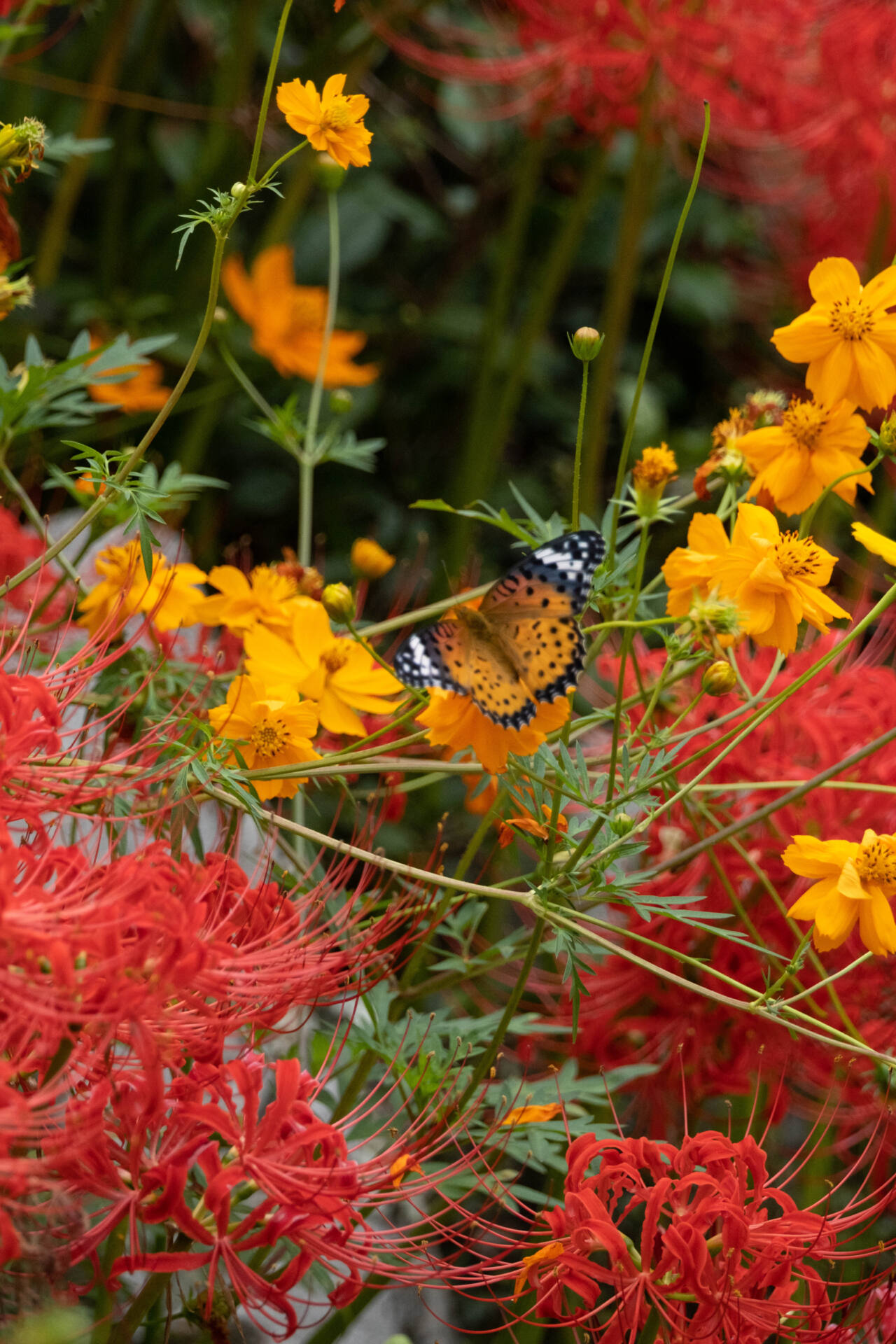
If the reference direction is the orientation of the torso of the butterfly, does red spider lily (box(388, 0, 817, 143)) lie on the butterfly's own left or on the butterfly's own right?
on the butterfly's own right

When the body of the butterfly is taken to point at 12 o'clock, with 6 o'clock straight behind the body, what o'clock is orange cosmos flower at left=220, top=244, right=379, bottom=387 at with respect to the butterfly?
The orange cosmos flower is roughly at 1 o'clock from the butterfly.

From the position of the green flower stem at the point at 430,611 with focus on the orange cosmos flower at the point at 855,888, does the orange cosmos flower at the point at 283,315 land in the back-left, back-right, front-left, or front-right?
back-left

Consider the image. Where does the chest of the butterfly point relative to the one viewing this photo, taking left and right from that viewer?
facing away from the viewer and to the left of the viewer
